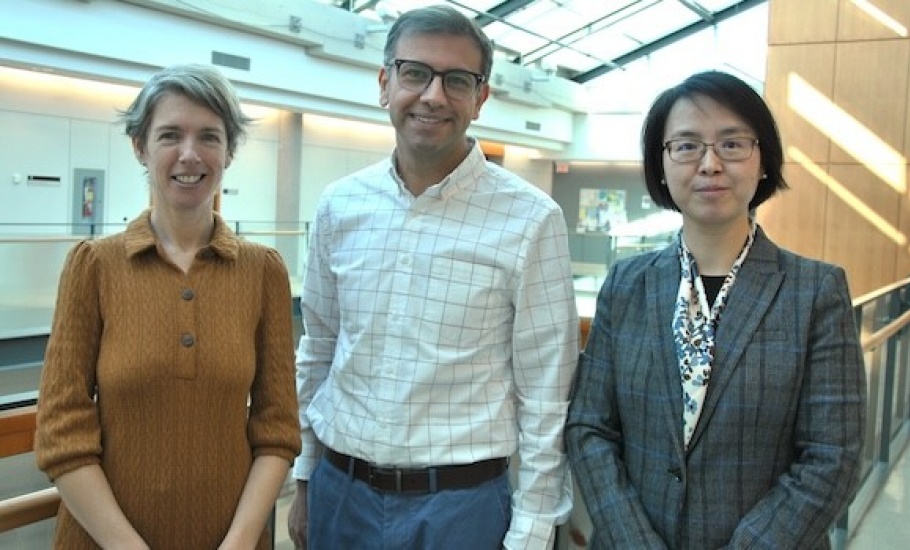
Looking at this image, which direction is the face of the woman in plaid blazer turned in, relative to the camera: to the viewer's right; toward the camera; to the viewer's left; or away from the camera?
toward the camera

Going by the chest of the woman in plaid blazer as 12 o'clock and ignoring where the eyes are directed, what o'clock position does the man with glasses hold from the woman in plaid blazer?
The man with glasses is roughly at 3 o'clock from the woman in plaid blazer.

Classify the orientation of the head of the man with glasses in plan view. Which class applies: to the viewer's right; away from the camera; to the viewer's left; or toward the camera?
toward the camera

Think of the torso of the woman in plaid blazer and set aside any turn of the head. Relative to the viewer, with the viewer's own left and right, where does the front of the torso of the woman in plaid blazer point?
facing the viewer
